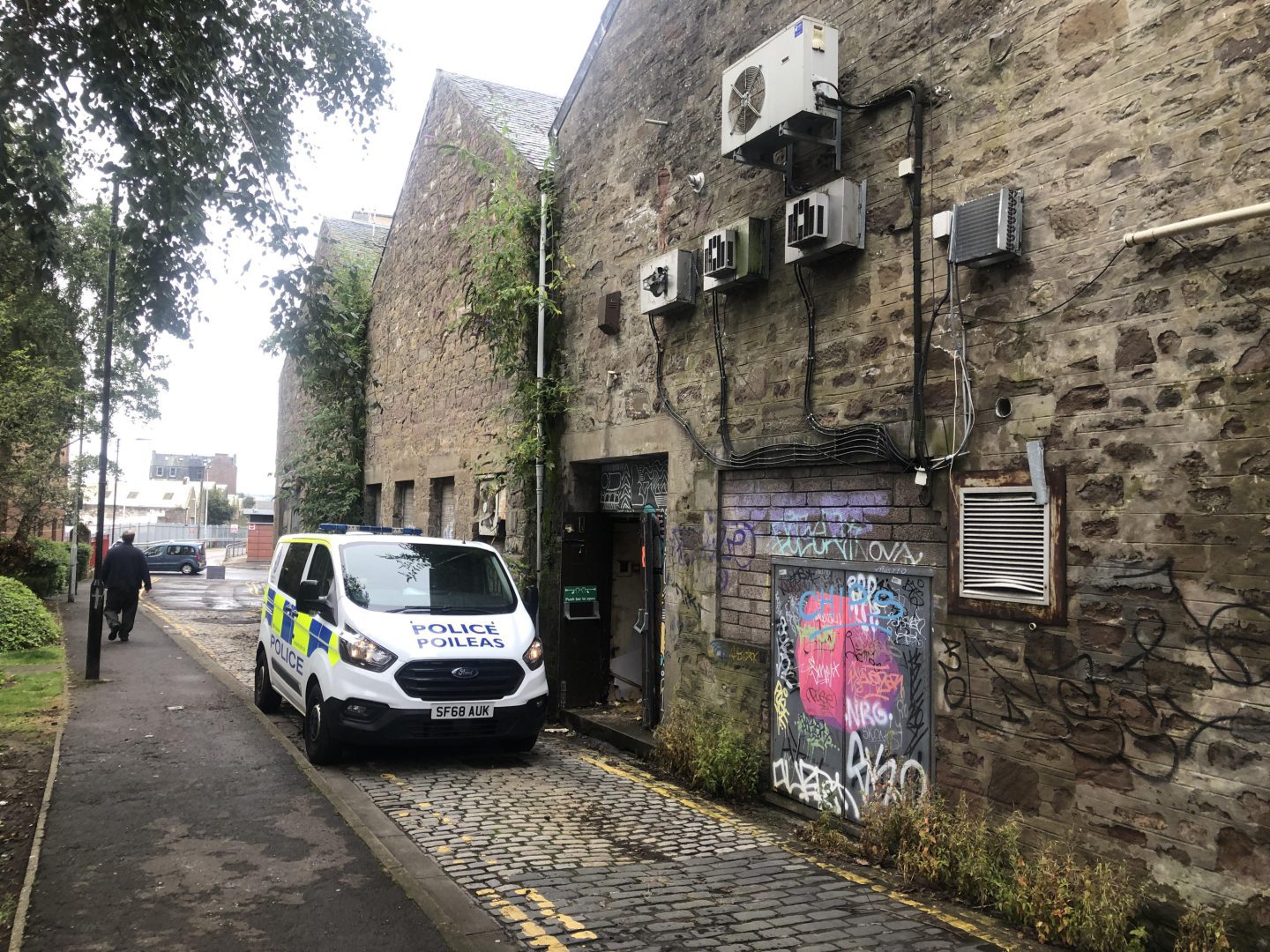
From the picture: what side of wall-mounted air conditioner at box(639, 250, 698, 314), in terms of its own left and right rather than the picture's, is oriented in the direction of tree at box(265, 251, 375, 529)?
right

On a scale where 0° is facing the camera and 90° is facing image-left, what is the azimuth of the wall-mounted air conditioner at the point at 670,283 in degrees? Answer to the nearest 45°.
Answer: approximately 45°

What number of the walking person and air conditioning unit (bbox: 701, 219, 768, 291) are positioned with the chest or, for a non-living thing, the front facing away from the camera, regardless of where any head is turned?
1

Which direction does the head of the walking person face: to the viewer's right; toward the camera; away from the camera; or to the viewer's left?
away from the camera

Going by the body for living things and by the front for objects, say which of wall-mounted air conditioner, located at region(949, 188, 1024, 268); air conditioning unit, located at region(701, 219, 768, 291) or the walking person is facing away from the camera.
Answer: the walking person

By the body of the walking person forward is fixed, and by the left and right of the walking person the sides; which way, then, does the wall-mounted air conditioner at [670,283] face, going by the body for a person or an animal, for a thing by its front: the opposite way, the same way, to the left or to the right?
to the left

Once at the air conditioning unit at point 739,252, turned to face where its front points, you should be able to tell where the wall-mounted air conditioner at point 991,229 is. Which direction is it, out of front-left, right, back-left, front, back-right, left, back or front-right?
left

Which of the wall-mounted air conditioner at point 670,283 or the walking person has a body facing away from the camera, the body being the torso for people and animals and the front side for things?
the walking person

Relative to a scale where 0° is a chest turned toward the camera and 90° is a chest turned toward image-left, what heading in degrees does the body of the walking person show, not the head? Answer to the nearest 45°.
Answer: approximately 180°

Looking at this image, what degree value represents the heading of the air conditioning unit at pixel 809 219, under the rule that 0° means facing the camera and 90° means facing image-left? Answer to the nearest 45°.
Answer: approximately 45°

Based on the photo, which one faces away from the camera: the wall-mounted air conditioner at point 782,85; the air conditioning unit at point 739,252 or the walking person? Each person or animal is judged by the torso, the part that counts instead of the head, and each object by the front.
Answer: the walking person
